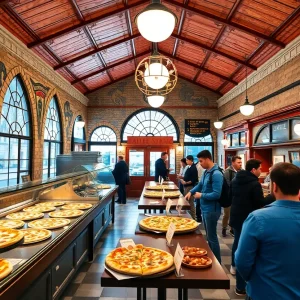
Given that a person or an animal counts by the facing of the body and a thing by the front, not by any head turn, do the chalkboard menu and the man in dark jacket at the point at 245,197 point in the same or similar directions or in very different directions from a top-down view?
very different directions

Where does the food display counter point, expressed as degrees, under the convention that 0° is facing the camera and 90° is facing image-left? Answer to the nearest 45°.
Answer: approximately 315°

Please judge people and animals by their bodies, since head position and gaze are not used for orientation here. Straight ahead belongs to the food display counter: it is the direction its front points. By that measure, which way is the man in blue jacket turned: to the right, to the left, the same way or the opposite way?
the opposite way

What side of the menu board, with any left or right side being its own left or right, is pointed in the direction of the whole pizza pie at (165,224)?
front

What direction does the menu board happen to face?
toward the camera

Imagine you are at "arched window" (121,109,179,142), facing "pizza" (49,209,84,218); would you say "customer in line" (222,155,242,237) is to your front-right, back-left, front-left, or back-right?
front-left

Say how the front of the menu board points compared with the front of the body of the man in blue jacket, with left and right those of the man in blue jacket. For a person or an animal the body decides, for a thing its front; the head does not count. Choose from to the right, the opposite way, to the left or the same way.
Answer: to the left

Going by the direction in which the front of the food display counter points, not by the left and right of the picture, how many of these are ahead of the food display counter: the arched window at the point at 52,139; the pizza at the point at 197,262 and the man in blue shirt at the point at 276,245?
2

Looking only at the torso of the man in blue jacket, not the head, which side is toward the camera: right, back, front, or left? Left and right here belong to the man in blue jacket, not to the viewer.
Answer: left

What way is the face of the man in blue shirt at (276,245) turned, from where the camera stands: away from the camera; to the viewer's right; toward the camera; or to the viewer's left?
away from the camera

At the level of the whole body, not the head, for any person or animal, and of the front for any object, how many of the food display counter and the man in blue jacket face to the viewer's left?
1
